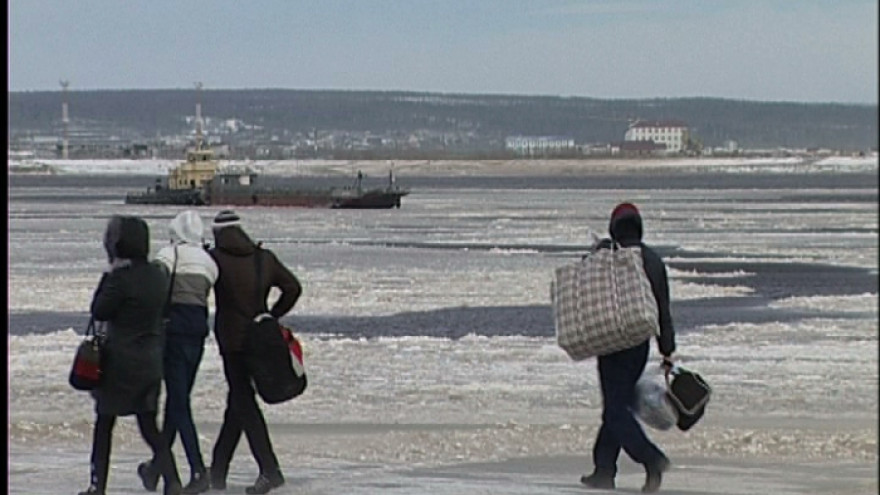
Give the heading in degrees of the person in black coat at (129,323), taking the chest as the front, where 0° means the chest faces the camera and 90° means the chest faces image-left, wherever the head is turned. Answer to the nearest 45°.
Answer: approximately 135°

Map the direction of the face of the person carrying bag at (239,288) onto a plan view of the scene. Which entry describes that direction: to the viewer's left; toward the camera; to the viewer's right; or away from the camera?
away from the camera

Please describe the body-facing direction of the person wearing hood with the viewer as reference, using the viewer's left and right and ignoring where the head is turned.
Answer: facing away from the viewer and to the left of the viewer

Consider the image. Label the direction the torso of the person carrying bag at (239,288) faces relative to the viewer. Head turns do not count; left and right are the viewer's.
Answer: facing away from the viewer and to the left of the viewer

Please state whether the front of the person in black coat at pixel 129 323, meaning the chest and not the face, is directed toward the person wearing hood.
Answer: no

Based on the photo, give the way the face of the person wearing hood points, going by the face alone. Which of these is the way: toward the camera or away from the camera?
away from the camera

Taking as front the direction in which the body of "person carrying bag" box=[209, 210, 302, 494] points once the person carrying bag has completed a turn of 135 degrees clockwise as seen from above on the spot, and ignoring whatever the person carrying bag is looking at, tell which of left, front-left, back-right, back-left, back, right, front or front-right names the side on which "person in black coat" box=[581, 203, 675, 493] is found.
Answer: front

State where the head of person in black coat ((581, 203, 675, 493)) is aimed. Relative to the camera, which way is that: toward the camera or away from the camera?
away from the camera

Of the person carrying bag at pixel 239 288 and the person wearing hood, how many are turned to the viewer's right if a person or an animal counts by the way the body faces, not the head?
0

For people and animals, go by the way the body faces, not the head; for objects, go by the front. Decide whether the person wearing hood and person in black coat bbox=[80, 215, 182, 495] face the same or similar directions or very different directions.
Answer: same or similar directions

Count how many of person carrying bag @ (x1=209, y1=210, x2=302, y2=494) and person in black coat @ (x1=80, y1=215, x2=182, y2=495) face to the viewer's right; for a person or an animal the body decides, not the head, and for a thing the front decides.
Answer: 0

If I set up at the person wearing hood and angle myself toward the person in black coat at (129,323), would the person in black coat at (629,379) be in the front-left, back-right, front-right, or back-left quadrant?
back-left

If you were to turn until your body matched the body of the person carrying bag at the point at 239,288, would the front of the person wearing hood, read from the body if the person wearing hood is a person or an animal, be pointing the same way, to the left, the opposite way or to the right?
the same way

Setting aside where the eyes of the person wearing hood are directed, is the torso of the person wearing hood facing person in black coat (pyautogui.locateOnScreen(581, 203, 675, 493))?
no

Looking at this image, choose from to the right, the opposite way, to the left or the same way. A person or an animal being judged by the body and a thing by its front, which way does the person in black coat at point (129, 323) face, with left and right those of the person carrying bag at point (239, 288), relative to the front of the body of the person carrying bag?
the same way
